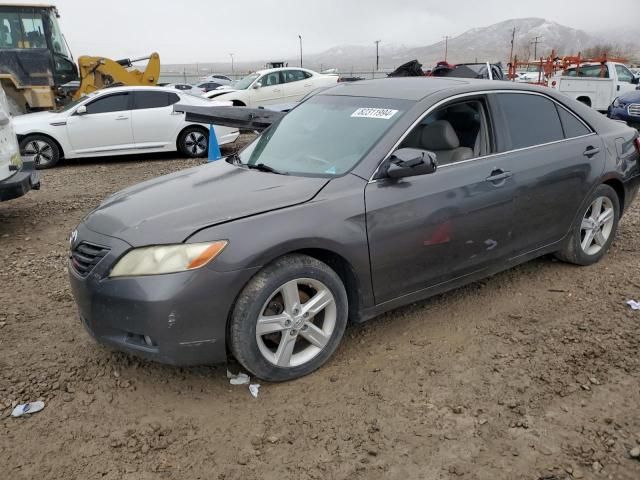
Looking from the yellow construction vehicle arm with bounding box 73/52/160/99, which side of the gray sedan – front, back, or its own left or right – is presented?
right

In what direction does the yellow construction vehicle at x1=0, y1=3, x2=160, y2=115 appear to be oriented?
to the viewer's right

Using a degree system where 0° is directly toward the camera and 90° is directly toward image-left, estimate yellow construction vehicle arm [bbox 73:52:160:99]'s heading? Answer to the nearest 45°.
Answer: approximately 270°

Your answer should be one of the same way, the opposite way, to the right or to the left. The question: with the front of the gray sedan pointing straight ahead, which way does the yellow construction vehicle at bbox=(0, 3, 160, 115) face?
the opposite way

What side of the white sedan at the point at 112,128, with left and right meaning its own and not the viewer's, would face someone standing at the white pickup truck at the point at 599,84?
back

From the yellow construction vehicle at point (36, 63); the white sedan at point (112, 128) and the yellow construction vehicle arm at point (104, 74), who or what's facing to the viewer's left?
the white sedan

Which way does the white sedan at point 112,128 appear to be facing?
to the viewer's left

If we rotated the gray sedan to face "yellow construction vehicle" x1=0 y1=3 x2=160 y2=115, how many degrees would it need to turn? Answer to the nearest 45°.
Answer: approximately 90° to its right

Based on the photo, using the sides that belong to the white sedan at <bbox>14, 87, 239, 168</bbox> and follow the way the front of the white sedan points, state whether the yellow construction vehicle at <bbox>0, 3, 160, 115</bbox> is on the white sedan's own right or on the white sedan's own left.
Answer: on the white sedan's own right
